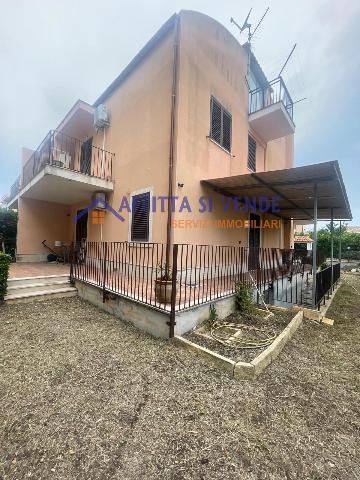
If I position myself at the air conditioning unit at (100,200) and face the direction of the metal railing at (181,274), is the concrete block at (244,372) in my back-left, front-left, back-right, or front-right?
front-right
